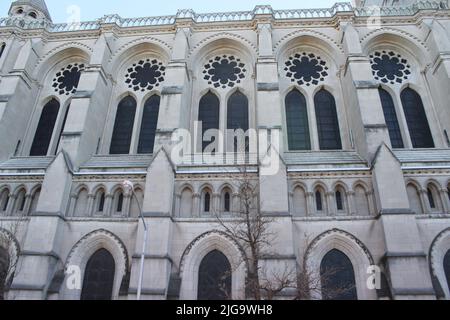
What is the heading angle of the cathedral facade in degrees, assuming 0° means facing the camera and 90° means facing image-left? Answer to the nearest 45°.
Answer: approximately 0°
